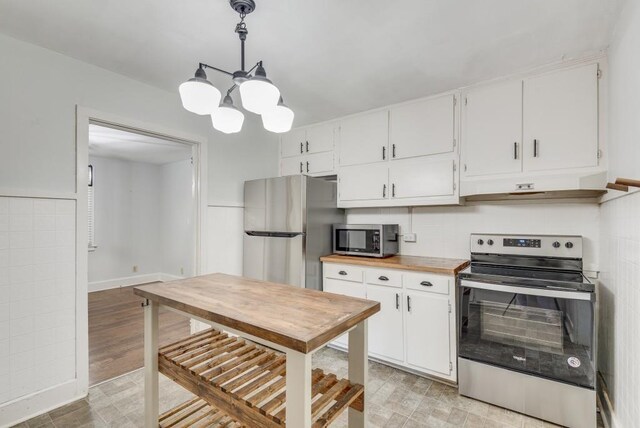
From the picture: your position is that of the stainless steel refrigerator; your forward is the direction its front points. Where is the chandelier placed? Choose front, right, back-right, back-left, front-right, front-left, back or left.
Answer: front-left

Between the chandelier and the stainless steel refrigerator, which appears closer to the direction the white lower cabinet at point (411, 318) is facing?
the chandelier

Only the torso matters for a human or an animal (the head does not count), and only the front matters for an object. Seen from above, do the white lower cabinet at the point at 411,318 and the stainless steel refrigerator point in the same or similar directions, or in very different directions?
same or similar directions

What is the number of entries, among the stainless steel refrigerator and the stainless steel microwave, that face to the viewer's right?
0

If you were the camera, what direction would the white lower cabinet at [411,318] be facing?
facing the viewer and to the left of the viewer

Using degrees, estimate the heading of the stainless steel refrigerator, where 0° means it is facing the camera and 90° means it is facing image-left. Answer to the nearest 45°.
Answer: approximately 45°

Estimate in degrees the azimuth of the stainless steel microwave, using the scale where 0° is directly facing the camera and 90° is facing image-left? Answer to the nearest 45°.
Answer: approximately 45°

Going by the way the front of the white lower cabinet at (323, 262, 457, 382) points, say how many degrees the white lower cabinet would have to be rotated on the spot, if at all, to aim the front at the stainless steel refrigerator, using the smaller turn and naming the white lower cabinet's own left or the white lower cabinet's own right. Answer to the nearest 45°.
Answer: approximately 45° to the white lower cabinet's own right

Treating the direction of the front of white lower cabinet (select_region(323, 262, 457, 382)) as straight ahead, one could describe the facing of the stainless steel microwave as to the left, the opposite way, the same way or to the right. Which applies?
the same way

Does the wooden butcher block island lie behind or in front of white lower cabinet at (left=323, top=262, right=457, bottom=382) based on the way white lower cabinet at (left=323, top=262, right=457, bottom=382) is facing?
in front

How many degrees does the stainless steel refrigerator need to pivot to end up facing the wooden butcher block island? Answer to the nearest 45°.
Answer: approximately 45° to its left

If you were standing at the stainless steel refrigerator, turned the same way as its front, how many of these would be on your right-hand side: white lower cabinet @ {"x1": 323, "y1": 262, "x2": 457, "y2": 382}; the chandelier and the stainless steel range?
0
